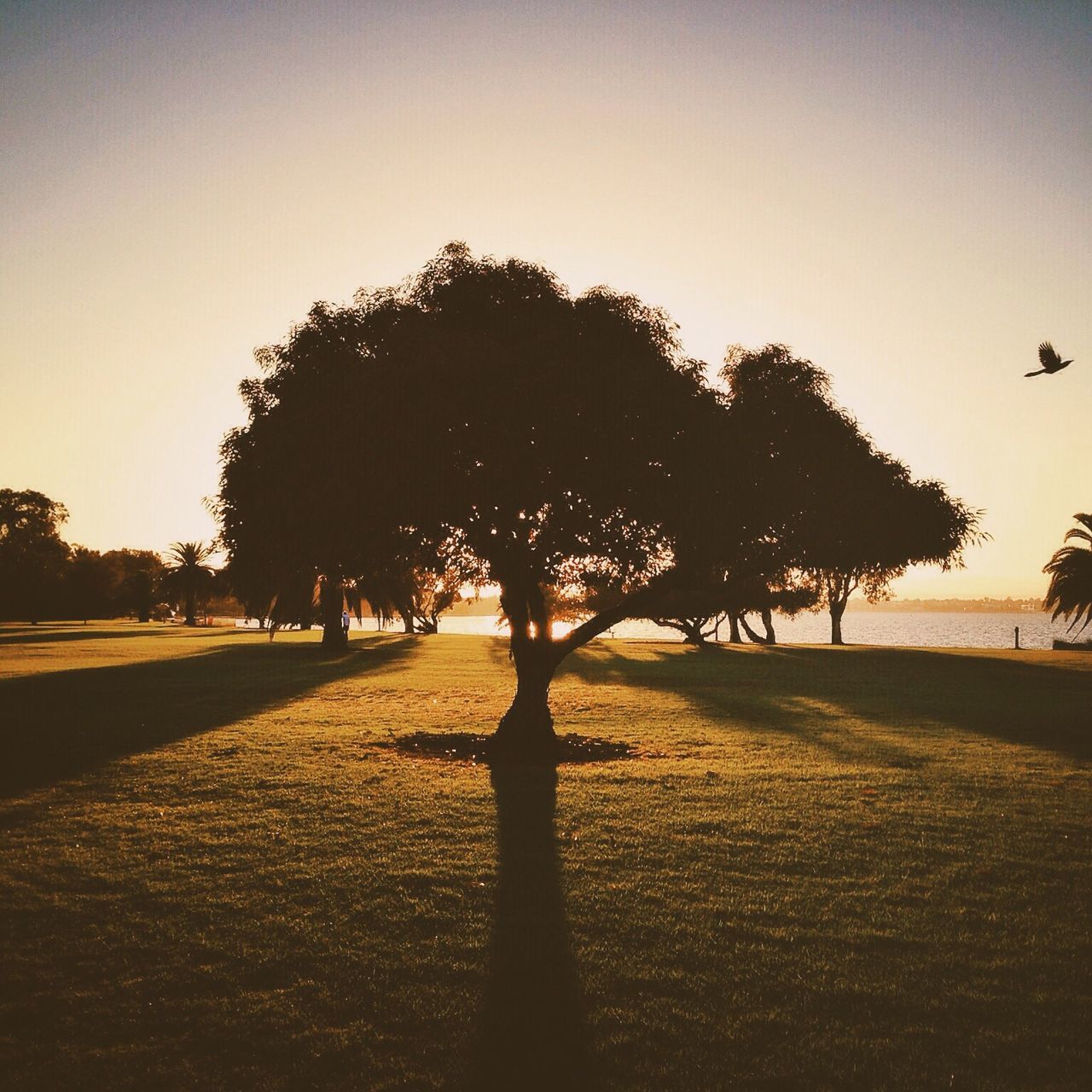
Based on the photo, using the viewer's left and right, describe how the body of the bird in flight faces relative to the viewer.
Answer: facing to the right of the viewer

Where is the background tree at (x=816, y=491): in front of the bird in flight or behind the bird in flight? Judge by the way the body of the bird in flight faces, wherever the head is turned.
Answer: behind
